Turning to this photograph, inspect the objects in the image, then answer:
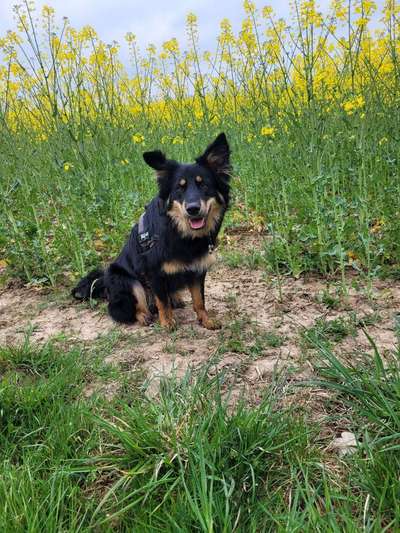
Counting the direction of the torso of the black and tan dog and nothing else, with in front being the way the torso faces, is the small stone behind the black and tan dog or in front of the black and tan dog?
in front

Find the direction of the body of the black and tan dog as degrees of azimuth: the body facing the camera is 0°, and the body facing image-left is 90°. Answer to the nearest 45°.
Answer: approximately 315°
